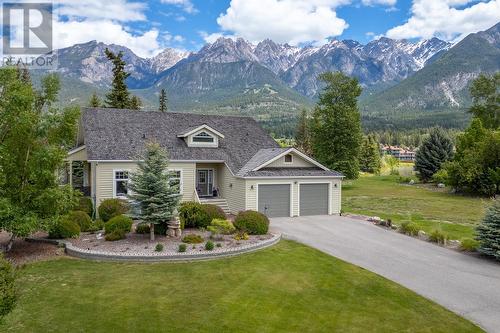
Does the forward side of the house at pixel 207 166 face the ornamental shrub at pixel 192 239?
yes

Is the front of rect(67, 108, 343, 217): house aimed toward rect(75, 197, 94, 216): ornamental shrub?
no

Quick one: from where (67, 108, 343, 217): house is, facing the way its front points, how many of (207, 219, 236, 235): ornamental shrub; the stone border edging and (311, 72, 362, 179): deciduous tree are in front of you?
2

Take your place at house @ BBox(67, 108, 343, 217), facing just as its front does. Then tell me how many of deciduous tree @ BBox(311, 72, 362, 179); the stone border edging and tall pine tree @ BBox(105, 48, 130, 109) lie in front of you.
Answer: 1

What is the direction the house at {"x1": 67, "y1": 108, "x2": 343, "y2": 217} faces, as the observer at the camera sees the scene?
facing the viewer

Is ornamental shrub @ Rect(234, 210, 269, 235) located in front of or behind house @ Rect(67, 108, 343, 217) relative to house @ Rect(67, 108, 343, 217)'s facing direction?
in front

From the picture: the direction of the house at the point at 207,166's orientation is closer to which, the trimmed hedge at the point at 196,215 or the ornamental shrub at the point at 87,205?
the trimmed hedge

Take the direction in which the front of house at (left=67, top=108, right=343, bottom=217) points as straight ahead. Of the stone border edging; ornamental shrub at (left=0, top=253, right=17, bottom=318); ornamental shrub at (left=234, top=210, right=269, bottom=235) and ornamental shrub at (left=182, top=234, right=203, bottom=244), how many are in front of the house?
4

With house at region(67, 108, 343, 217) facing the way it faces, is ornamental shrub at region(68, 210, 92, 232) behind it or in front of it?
in front

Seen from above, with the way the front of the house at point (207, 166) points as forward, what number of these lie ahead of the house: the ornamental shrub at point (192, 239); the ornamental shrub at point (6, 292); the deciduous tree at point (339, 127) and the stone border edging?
3

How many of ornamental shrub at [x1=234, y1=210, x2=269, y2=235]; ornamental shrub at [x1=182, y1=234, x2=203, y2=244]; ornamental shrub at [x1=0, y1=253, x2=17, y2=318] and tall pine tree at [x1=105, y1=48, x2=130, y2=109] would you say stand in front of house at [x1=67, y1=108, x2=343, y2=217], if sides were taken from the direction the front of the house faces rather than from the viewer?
3

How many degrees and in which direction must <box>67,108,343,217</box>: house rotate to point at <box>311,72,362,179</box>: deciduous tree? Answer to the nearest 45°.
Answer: approximately 135° to its left

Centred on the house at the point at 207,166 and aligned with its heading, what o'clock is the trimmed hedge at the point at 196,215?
The trimmed hedge is roughly at 12 o'clock from the house.

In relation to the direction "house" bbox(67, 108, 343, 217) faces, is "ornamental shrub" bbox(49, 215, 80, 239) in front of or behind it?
in front

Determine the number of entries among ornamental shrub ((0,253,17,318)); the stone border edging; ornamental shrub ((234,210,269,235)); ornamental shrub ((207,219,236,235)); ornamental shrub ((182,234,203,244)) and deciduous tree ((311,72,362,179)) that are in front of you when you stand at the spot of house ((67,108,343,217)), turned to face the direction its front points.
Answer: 5

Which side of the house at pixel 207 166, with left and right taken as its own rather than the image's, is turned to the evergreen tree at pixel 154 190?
front

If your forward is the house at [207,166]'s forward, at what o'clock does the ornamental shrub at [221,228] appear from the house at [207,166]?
The ornamental shrub is roughly at 12 o'clock from the house.

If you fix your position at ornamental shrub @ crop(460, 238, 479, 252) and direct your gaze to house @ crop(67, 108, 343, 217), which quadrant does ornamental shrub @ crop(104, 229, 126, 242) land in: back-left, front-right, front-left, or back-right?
front-left

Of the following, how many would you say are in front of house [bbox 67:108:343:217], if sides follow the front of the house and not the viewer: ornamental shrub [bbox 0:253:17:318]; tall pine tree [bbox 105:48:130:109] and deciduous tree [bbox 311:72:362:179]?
1
